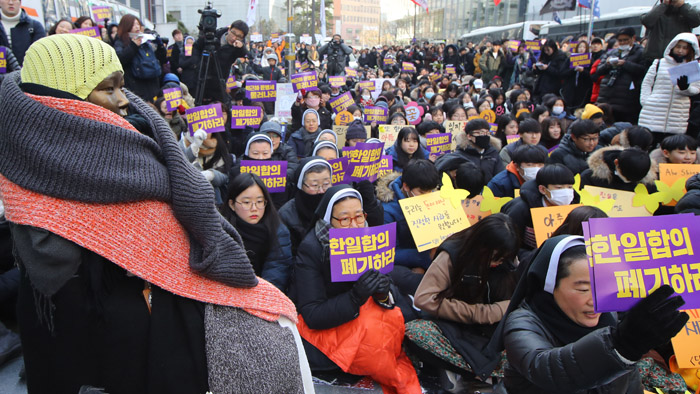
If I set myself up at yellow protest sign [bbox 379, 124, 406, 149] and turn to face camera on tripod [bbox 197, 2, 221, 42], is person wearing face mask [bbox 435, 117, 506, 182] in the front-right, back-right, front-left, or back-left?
back-left

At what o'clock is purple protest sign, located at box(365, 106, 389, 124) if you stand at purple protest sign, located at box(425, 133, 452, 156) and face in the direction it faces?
purple protest sign, located at box(365, 106, 389, 124) is roughly at 5 o'clock from purple protest sign, located at box(425, 133, 452, 156).

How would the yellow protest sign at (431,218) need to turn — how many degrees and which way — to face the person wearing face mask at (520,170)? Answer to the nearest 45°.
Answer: approximately 135° to its left

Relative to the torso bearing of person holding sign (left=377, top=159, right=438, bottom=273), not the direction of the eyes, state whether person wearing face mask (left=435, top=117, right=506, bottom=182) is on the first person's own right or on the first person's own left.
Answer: on the first person's own left

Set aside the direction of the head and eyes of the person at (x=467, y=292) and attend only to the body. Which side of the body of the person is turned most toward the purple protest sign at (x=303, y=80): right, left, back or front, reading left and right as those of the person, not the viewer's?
back

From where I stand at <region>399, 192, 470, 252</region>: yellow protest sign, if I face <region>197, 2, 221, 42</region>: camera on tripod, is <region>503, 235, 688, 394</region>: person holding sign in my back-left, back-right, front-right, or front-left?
back-left

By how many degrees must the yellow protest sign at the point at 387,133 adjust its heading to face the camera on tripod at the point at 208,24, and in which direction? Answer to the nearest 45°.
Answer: approximately 90° to its right

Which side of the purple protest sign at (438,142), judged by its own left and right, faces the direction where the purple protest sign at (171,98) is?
right

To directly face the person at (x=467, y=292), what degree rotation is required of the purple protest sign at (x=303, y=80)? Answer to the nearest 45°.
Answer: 0° — it already faces them
